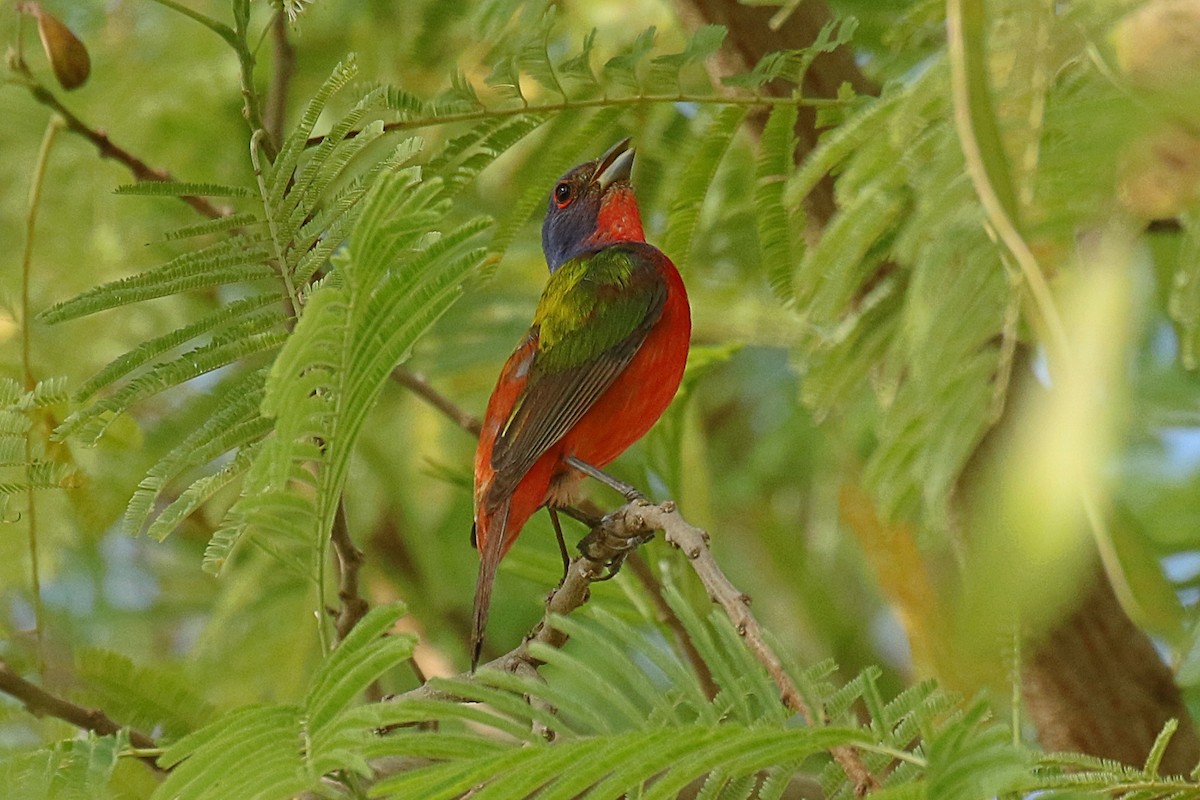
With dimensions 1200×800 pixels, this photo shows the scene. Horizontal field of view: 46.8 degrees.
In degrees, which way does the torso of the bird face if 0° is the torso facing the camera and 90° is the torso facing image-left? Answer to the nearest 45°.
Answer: approximately 270°

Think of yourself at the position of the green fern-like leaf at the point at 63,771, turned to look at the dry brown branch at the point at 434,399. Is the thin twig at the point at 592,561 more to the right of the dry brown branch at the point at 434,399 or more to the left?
right

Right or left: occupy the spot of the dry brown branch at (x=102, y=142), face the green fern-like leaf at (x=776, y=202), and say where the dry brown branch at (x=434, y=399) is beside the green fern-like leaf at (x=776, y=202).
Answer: left

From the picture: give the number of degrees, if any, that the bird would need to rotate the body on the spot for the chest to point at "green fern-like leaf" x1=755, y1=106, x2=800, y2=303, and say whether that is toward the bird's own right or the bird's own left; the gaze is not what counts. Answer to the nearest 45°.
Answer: approximately 45° to the bird's own right

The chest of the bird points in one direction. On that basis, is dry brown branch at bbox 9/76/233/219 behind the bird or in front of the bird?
behind

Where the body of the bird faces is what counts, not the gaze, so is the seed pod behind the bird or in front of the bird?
behind

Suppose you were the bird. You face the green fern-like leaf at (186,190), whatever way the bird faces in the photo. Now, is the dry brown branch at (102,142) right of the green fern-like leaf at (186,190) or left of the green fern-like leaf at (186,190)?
right

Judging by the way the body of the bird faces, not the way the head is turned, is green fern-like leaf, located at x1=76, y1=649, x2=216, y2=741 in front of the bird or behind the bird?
behind
